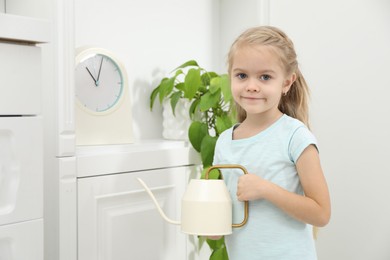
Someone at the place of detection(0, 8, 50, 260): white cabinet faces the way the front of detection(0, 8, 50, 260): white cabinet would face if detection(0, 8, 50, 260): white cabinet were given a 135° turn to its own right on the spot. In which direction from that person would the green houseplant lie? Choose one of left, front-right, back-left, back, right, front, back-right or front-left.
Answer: back-right

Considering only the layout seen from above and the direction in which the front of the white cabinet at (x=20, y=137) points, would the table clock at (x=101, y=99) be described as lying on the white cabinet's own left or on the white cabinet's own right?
on the white cabinet's own left

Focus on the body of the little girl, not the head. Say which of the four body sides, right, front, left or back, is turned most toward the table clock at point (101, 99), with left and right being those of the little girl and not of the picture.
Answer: right

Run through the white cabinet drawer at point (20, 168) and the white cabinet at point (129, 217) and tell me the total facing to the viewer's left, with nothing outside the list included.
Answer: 0

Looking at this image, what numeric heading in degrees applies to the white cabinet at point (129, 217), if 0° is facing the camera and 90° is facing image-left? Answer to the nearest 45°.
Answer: approximately 315°

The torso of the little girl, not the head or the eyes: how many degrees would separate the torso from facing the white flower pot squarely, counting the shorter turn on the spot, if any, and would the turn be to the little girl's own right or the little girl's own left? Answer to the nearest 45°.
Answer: approximately 90° to the little girl's own right

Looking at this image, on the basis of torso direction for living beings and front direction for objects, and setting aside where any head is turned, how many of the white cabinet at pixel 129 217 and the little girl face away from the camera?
0
